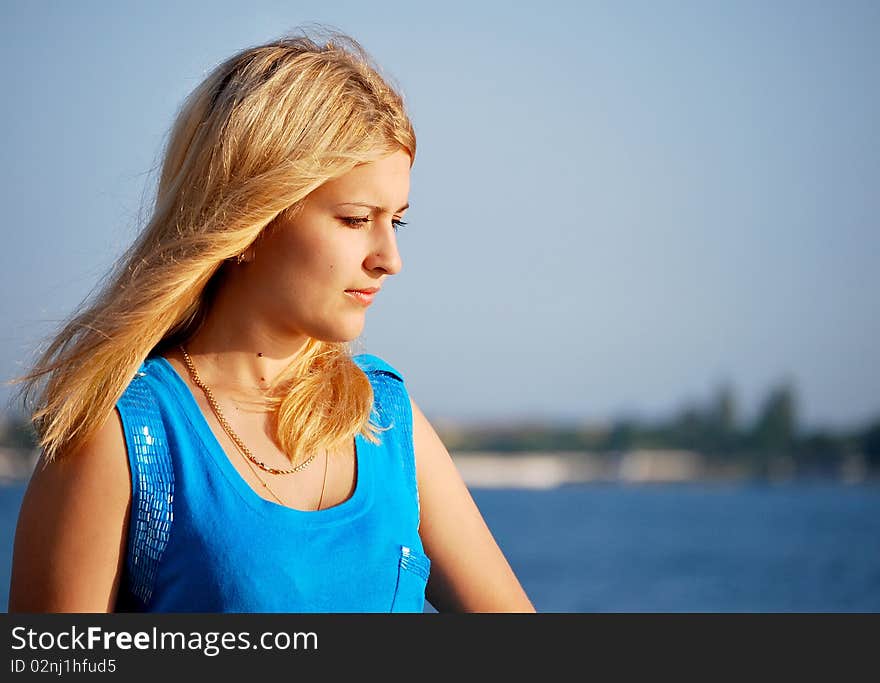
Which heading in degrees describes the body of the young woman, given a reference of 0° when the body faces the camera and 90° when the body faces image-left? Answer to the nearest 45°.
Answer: approximately 315°

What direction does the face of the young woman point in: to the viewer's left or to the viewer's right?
to the viewer's right
